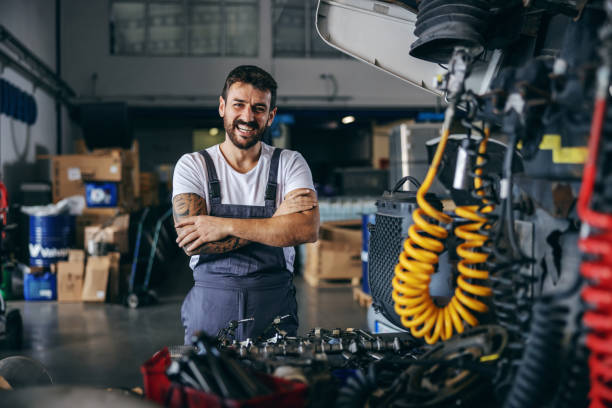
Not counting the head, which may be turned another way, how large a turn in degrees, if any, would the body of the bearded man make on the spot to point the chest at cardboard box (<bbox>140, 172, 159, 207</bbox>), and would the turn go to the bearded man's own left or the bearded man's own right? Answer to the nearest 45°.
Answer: approximately 180°

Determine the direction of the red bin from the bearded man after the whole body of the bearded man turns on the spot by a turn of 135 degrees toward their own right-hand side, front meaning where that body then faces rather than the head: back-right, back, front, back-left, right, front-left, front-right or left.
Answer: back-left

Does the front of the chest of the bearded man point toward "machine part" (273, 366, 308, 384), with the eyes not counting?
yes

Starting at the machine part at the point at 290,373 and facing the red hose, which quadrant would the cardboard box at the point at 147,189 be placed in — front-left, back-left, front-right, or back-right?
back-left

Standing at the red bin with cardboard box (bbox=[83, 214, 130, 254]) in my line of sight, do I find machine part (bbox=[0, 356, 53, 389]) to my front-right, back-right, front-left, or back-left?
front-left

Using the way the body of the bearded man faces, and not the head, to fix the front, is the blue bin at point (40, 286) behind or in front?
behind

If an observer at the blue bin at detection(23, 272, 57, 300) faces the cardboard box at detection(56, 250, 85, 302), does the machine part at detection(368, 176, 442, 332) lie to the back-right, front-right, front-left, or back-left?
front-right

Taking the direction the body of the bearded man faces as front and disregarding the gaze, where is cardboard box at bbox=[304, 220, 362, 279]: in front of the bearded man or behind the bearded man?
behind

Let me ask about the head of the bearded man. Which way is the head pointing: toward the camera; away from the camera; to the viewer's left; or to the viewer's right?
toward the camera

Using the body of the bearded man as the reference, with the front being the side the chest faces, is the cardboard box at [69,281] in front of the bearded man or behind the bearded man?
behind

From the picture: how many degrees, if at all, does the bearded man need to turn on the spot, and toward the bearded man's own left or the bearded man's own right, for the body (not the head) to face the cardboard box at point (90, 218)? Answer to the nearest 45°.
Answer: approximately 180°

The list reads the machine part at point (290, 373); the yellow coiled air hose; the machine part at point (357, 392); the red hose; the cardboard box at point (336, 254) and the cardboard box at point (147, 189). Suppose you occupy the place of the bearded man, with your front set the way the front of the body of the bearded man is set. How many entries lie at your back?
2

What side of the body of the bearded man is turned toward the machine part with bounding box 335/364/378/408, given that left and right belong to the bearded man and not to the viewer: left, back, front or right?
front

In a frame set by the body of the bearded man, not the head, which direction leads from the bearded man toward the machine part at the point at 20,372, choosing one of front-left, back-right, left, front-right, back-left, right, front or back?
front-right

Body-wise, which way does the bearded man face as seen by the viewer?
toward the camera

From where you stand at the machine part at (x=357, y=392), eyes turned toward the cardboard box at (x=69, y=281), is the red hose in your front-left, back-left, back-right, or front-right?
back-right
